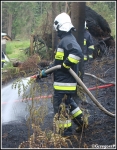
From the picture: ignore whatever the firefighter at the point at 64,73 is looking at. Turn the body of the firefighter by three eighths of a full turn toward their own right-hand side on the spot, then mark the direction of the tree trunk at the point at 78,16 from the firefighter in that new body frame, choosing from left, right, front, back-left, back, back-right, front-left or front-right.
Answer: front-left

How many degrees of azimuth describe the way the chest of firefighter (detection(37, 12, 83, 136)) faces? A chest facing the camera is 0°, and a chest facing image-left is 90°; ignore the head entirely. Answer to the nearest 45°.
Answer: approximately 90°
